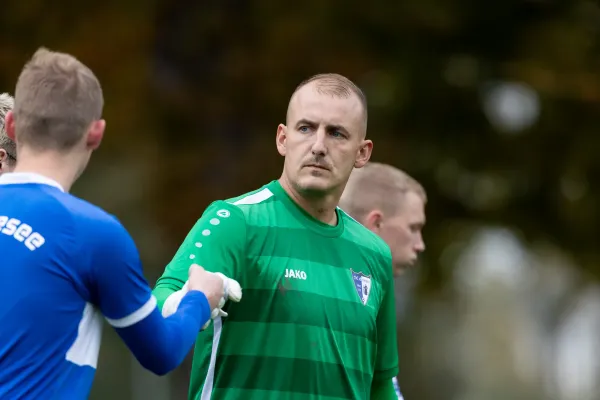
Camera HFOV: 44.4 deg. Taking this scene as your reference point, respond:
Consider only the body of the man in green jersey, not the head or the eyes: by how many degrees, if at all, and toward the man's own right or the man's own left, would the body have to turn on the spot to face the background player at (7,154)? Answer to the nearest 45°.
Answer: approximately 135° to the man's own right

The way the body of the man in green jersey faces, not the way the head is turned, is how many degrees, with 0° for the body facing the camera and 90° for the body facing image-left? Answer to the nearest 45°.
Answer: approximately 315°

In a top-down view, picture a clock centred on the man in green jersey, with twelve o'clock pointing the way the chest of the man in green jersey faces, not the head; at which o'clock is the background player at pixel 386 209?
The background player is roughly at 8 o'clock from the man in green jersey.

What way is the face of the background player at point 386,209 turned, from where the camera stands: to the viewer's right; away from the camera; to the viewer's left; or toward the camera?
to the viewer's right
